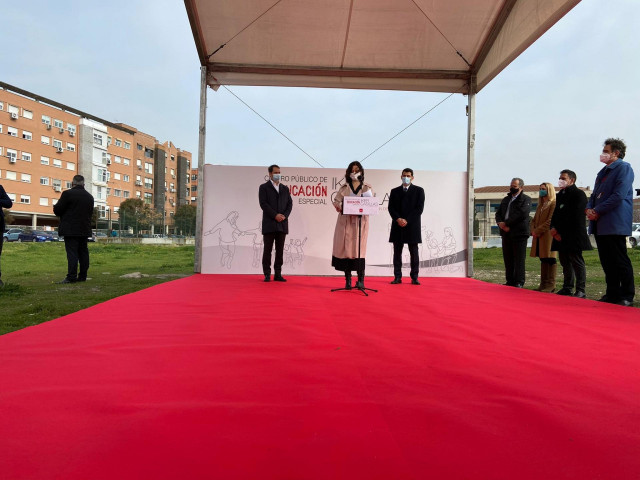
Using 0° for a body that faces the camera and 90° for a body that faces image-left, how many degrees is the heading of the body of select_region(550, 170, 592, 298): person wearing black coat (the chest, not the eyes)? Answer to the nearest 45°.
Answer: approximately 45°

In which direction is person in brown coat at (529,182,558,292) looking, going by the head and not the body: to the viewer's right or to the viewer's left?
to the viewer's left

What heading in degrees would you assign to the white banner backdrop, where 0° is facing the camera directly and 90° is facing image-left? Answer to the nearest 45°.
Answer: approximately 0°

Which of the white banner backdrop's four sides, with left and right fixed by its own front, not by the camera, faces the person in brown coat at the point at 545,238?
left

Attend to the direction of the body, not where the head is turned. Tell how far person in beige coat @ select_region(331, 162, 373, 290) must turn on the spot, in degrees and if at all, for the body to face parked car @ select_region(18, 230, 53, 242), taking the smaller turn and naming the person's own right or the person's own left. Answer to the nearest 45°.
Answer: approximately 135° to the person's own right

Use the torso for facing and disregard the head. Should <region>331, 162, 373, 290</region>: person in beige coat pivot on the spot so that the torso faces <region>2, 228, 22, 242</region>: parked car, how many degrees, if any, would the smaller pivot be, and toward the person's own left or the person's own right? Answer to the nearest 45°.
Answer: approximately 135° to the person's own right

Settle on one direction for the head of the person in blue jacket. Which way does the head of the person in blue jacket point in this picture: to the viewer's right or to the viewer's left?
to the viewer's left

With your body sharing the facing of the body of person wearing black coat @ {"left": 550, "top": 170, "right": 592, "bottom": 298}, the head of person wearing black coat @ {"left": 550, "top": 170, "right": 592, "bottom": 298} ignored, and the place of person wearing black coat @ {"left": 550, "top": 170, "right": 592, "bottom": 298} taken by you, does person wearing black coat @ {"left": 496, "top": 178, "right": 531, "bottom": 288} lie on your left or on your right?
on your right

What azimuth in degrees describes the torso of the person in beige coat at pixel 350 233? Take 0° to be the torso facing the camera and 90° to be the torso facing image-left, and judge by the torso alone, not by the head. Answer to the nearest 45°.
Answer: approximately 0°
